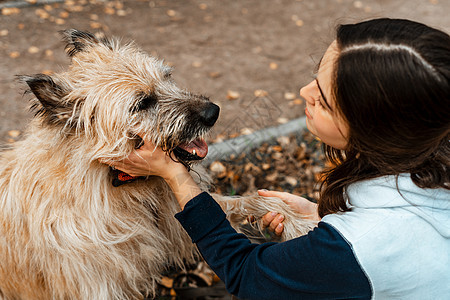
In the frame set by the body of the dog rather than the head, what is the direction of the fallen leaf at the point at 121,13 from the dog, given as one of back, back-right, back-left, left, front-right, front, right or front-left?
left

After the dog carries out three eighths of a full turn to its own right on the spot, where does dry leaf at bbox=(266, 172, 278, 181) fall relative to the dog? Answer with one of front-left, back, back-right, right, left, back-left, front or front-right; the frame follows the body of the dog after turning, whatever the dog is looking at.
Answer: back

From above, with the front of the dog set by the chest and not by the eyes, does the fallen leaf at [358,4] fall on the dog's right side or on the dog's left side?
on the dog's left side

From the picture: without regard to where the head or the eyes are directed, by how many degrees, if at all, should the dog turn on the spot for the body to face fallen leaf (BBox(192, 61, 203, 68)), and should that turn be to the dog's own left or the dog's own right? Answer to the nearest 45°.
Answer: approximately 90° to the dog's own left

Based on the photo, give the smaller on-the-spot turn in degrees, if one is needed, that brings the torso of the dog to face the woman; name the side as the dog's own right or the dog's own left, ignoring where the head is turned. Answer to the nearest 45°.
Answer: approximately 45° to the dog's own right

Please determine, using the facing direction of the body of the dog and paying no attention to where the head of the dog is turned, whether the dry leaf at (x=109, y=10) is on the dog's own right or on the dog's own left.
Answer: on the dog's own left

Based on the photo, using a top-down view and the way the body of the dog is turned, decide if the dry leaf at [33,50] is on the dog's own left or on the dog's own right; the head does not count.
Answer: on the dog's own left

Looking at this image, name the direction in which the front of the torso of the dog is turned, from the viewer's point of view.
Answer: to the viewer's right

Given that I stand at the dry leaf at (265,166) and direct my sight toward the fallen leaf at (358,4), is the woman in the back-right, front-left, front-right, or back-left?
back-right

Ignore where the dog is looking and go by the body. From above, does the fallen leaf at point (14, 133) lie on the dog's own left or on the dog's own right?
on the dog's own left

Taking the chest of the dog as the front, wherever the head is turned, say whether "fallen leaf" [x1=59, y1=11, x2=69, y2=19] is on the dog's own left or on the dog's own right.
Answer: on the dog's own left
